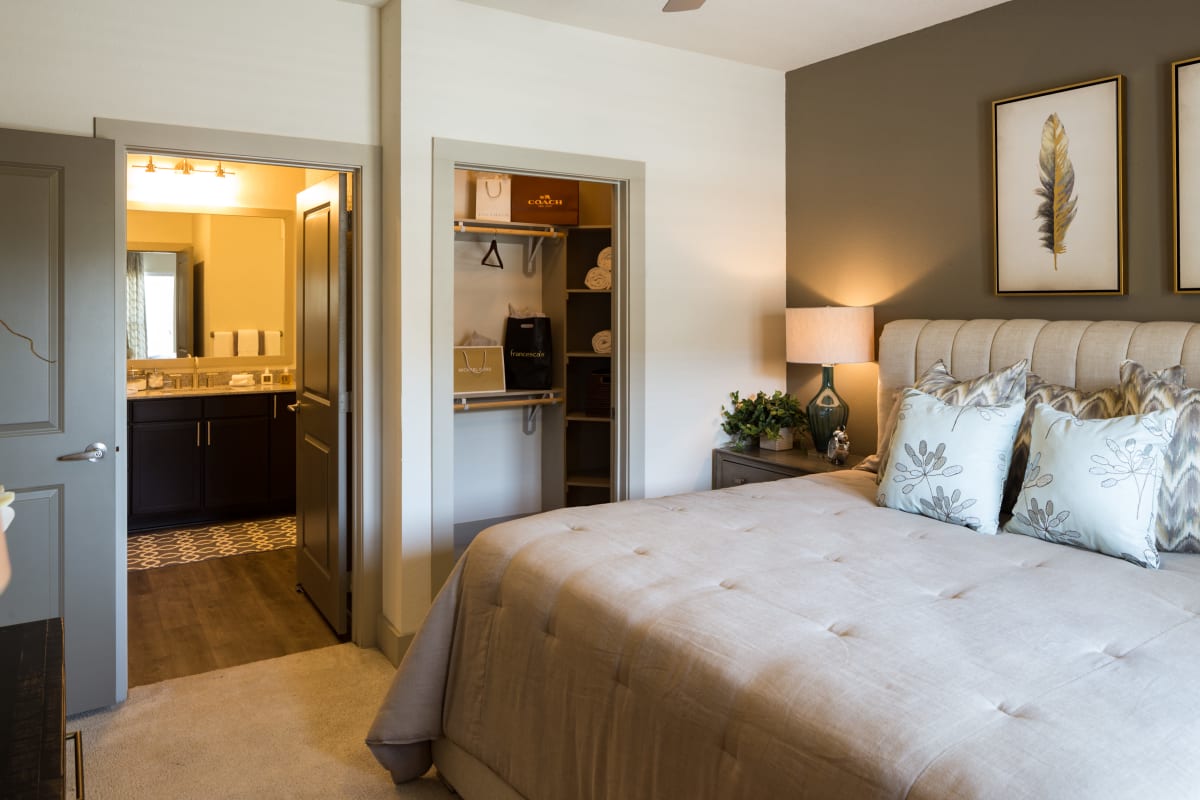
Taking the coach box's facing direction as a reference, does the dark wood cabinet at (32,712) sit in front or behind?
in front

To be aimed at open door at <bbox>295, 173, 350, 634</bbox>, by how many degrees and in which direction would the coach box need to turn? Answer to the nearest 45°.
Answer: approximately 45° to its right

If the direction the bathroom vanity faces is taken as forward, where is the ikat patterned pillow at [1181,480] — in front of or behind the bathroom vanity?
in front

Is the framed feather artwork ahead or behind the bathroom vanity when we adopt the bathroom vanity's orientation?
ahead

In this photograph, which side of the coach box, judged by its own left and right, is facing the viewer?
front
